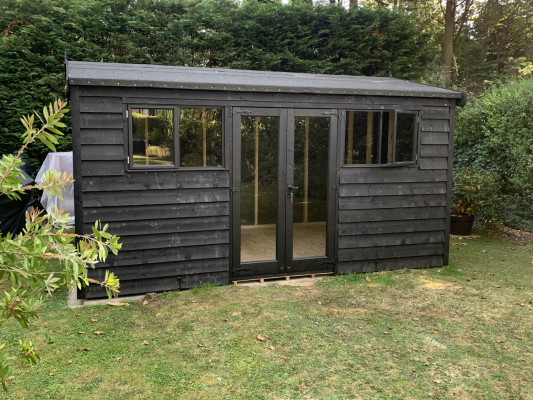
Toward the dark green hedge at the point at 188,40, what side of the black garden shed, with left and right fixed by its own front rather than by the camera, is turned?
back

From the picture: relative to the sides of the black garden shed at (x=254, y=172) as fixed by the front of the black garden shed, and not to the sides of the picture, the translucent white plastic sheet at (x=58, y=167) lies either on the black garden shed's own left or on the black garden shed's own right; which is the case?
on the black garden shed's own right

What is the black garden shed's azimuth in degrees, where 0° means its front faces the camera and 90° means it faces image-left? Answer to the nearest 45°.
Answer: approximately 0°

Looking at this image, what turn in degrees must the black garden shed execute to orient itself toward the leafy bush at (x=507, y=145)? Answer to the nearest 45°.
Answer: approximately 135° to its left

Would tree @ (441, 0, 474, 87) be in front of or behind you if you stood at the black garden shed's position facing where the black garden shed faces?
behind

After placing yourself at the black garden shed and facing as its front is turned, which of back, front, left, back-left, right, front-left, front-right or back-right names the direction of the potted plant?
back-left

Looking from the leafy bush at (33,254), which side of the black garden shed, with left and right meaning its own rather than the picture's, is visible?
front
